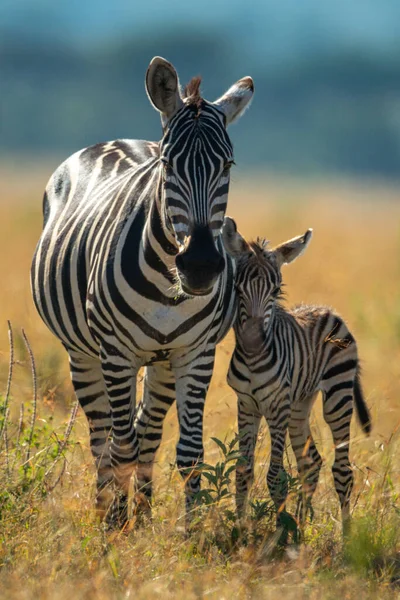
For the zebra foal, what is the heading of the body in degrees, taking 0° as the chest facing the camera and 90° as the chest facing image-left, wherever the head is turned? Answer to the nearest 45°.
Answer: approximately 45°

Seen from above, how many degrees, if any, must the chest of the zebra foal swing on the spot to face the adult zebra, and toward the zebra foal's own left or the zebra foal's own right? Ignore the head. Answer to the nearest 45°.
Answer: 0° — it already faces it

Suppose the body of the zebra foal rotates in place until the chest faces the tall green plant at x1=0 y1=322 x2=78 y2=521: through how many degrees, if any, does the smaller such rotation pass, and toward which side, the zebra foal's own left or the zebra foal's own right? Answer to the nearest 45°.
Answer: approximately 45° to the zebra foal's own right
